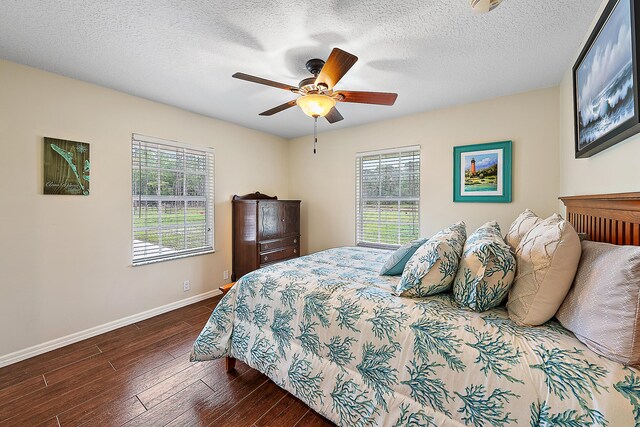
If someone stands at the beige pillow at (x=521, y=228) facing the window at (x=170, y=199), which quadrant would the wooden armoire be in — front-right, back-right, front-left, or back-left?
front-right

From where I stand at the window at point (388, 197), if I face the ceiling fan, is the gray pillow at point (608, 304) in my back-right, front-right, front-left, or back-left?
front-left

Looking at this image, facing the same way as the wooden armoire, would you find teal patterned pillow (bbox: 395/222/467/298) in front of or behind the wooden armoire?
in front

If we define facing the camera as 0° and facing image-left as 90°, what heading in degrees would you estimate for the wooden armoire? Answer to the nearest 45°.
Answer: approximately 315°

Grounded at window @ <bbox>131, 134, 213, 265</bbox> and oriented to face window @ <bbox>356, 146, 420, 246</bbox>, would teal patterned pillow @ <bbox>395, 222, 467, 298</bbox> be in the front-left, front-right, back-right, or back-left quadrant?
front-right

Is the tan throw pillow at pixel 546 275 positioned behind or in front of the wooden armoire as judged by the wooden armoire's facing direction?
in front
